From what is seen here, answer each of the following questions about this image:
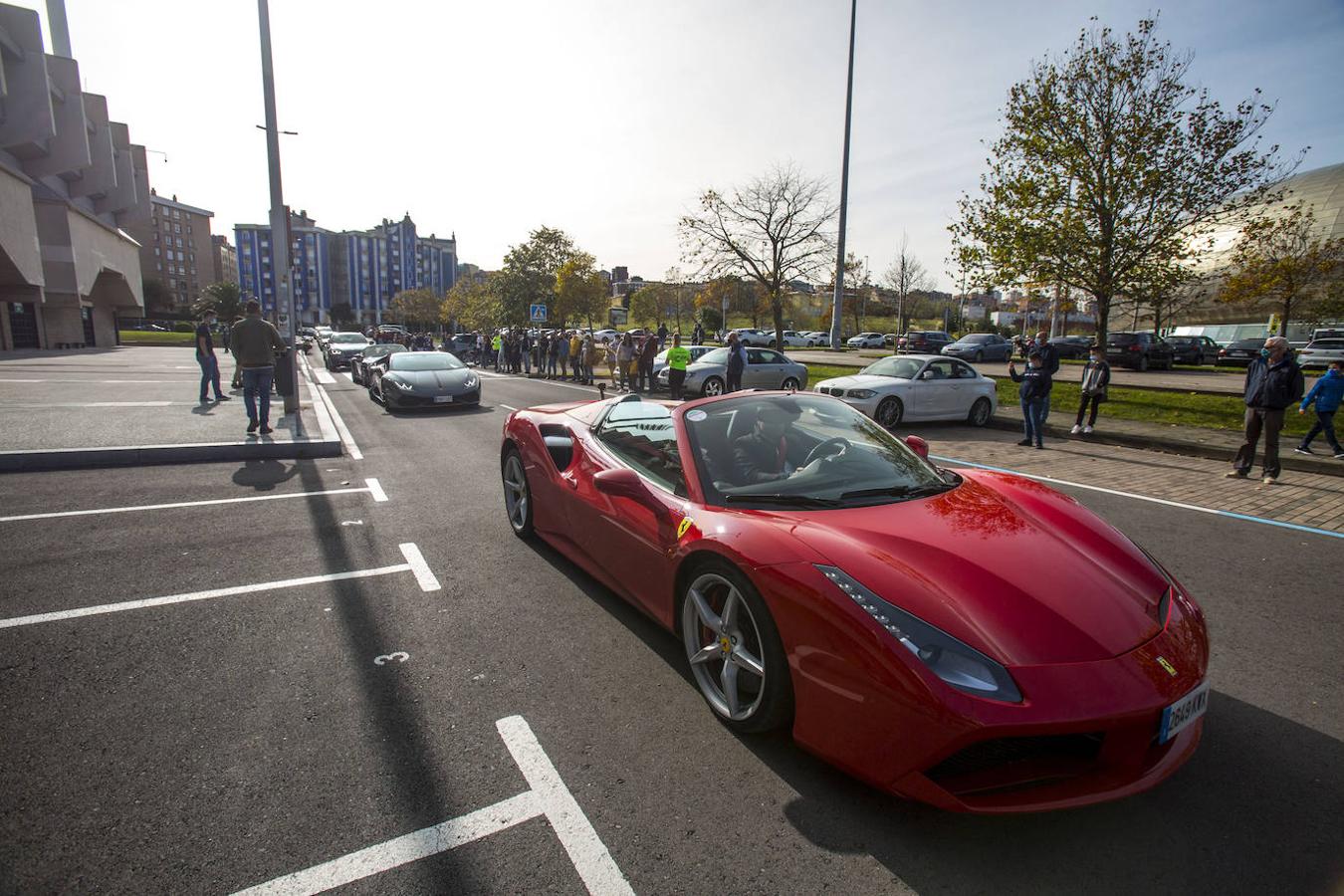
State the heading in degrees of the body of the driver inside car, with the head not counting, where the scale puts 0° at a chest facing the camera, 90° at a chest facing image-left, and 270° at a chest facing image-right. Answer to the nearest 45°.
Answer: approximately 315°

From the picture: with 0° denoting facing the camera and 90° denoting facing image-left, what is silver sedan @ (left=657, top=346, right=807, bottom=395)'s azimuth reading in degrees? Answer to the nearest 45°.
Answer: approximately 45°

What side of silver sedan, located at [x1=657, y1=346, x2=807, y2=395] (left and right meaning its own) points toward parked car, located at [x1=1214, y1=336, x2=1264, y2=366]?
back

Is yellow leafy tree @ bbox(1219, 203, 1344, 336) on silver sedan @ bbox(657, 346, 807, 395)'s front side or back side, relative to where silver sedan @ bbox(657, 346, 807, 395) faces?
on the back side

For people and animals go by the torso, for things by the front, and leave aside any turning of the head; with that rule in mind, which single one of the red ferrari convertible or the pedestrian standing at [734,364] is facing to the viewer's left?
the pedestrian standing

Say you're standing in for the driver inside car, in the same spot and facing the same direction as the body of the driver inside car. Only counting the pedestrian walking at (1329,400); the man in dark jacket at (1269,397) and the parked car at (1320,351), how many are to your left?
3

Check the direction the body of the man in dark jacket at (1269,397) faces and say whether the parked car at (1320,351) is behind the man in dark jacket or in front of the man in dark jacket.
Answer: behind
